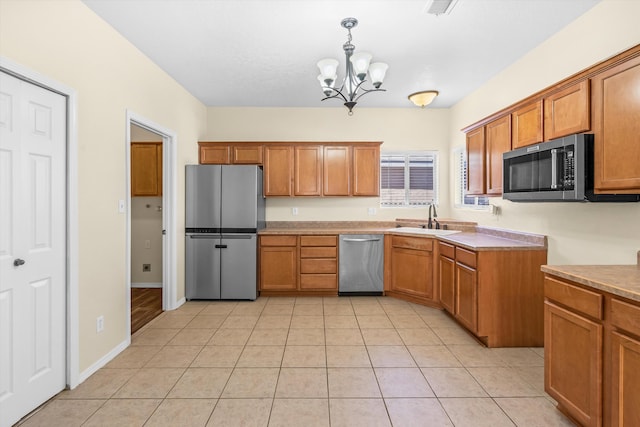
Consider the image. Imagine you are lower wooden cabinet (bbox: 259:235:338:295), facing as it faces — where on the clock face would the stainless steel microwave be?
The stainless steel microwave is roughly at 11 o'clock from the lower wooden cabinet.

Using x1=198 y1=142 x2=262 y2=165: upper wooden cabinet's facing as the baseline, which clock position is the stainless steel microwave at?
The stainless steel microwave is roughly at 11 o'clock from the upper wooden cabinet.

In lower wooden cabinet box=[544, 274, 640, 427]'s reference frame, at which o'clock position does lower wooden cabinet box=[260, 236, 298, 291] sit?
lower wooden cabinet box=[260, 236, 298, 291] is roughly at 2 o'clock from lower wooden cabinet box=[544, 274, 640, 427].

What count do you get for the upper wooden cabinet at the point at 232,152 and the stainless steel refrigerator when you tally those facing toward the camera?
2

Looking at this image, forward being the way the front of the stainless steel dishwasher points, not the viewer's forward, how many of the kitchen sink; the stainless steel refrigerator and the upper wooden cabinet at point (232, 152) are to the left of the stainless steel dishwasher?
1

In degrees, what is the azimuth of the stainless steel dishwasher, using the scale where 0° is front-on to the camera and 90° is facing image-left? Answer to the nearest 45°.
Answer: approximately 0°

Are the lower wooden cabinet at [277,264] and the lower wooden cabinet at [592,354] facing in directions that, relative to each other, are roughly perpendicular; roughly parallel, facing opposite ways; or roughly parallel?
roughly perpendicular

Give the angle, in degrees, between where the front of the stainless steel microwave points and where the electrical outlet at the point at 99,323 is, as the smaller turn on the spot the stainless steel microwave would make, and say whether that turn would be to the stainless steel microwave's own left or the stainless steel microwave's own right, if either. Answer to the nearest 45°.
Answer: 0° — it already faces it

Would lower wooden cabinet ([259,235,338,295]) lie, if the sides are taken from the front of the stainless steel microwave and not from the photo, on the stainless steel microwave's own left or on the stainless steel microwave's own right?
on the stainless steel microwave's own right

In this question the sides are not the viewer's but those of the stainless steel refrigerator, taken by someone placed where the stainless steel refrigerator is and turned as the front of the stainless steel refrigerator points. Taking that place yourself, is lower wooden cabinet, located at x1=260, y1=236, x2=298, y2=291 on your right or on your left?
on your left

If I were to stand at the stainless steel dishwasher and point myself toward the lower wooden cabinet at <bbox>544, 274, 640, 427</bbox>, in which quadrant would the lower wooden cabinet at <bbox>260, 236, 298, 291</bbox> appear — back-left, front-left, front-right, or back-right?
back-right
